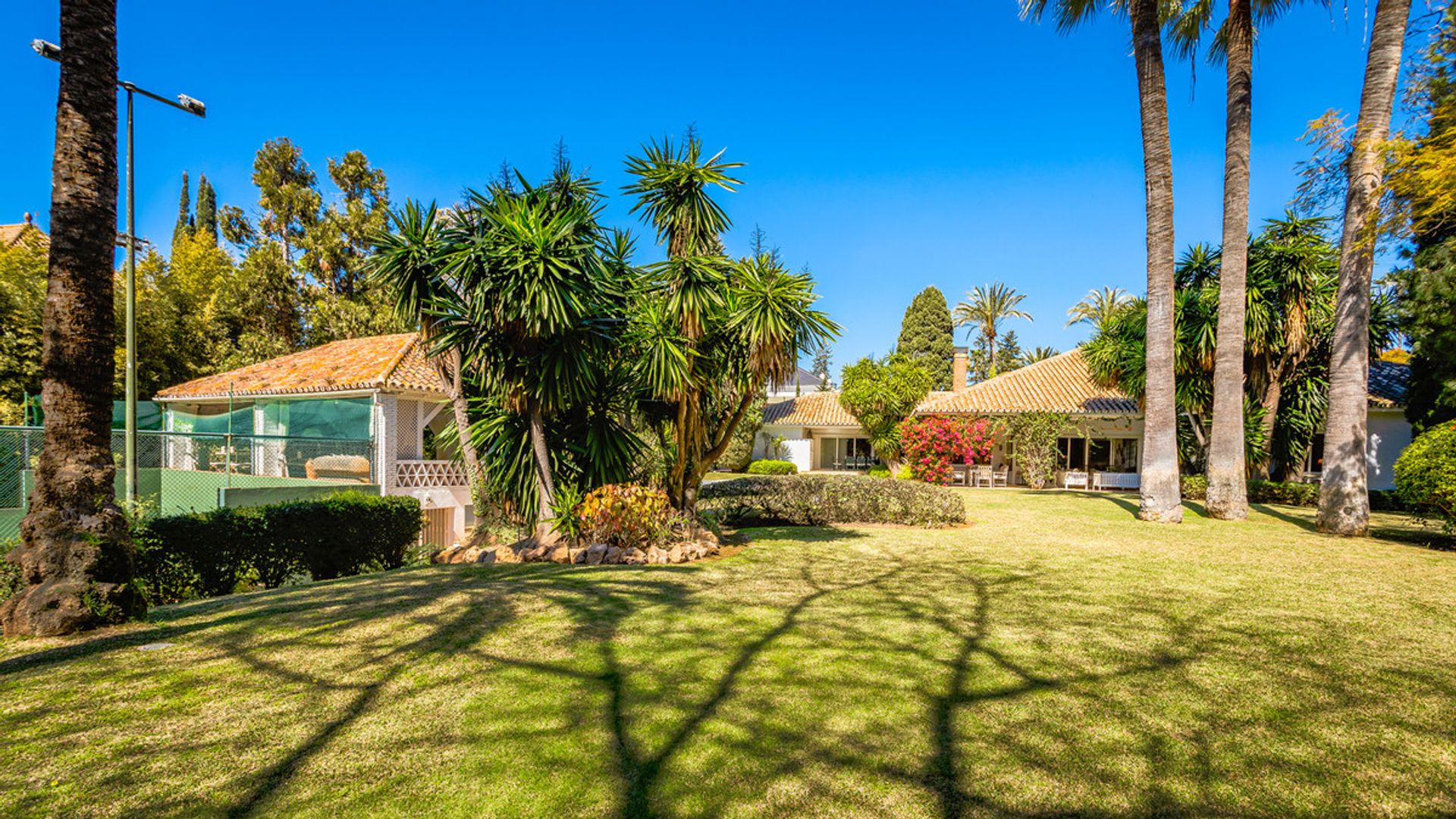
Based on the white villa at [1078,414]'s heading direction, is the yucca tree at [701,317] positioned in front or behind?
in front

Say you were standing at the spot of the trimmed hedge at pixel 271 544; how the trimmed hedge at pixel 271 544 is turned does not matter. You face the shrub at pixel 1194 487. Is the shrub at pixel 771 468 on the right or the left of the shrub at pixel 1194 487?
left

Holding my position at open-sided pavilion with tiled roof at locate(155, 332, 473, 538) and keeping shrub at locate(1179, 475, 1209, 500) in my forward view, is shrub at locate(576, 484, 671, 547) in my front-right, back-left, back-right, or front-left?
front-right

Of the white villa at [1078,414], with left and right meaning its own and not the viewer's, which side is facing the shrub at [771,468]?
right

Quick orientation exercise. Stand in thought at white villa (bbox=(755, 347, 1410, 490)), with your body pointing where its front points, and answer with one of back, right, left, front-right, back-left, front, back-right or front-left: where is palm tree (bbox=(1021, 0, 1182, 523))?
front

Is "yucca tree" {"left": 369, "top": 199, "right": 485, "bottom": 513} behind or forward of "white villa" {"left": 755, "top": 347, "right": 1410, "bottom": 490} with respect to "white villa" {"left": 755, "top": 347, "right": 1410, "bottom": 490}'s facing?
forward

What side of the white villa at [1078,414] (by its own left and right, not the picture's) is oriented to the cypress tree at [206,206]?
right

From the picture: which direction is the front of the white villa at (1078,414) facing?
toward the camera

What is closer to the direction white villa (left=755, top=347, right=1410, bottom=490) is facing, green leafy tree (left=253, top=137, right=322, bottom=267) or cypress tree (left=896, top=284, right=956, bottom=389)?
the green leafy tree

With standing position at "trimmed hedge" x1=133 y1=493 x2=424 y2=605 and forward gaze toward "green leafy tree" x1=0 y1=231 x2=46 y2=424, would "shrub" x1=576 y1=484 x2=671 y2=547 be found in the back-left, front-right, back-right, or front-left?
back-right

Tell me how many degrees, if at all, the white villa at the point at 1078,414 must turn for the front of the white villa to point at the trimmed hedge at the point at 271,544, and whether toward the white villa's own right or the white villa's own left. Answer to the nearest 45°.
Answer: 0° — it already faces it

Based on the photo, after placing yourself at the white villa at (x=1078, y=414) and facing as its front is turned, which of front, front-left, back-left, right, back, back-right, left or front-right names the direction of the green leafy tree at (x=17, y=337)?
front-right
